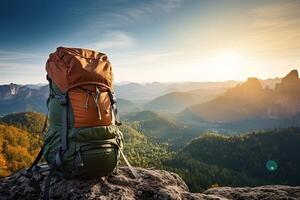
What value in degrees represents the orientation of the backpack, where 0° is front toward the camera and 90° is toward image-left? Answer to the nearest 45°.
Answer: approximately 315°
